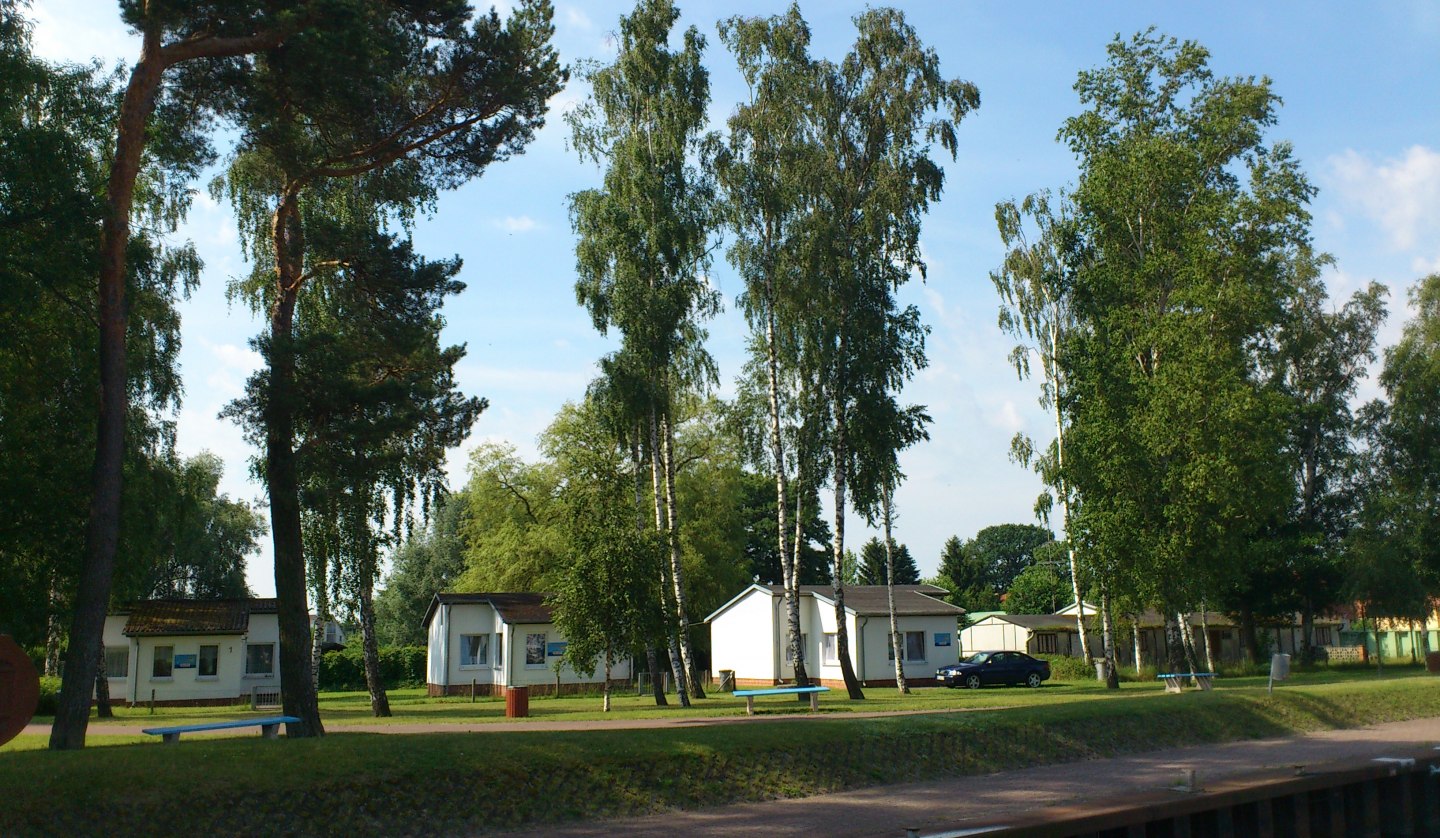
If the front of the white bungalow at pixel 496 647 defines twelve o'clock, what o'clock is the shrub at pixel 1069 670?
The shrub is roughly at 9 o'clock from the white bungalow.

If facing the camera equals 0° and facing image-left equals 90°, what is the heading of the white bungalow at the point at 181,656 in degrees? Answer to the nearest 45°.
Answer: approximately 0°

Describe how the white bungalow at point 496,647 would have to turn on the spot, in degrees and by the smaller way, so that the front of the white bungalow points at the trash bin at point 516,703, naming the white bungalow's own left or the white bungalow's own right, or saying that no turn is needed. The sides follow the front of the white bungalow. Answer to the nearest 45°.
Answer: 0° — it already faces it

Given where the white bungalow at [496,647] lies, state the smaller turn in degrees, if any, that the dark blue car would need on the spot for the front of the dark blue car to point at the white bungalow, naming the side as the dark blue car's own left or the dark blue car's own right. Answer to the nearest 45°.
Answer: approximately 45° to the dark blue car's own right

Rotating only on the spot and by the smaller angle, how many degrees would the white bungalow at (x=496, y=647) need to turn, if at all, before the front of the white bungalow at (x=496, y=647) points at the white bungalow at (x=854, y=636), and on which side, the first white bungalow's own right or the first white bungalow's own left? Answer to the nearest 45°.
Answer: approximately 90° to the first white bungalow's own left

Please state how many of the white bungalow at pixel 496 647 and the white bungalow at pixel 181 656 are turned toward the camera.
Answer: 2

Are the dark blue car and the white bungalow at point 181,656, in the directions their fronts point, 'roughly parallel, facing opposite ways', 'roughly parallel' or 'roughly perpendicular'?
roughly perpendicular

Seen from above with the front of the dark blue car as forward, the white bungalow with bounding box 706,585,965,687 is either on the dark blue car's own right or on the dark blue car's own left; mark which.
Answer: on the dark blue car's own right

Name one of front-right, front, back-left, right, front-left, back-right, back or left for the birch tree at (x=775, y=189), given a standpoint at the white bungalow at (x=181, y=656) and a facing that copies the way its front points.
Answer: front-left

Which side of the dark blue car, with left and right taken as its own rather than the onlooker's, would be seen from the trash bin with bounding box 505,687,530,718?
front

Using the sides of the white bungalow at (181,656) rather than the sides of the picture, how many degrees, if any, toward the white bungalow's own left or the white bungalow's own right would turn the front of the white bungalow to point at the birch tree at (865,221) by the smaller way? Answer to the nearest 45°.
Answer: approximately 45° to the white bungalow's own left
